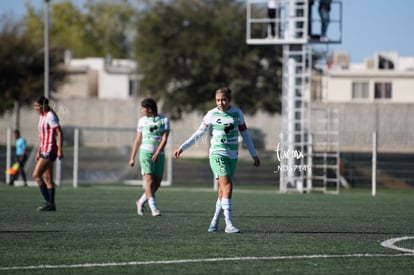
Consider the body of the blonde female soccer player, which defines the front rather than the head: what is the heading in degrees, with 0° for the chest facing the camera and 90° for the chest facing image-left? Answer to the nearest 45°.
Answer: approximately 0°

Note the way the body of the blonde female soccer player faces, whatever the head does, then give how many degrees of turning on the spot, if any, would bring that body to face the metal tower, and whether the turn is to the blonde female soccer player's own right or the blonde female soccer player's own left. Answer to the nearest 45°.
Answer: approximately 180°
